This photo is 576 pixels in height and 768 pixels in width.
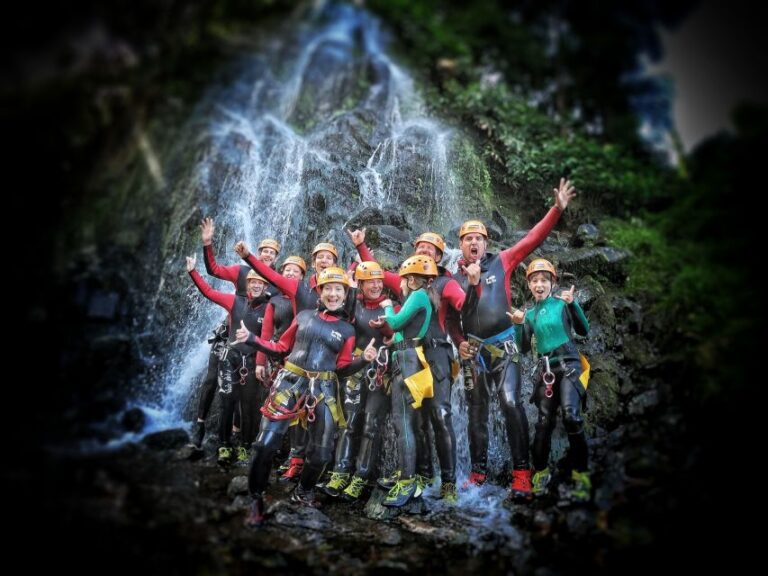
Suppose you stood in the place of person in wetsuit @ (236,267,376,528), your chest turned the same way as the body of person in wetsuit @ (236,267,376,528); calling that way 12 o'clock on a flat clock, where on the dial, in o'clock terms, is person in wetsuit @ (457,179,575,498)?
person in wetsuit @ (457,179,575,498) is roughly at 9 o'clock from person in wetsuit @ (236,267,376,528).

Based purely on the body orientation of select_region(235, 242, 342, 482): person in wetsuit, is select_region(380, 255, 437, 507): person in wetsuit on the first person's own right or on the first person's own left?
on the first person's own left

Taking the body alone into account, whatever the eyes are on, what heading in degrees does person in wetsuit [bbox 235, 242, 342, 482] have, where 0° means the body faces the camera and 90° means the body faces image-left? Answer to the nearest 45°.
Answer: approximately 0°

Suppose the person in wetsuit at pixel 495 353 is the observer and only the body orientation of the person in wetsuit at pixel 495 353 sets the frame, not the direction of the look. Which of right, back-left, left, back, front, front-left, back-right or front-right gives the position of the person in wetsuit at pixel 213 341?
right

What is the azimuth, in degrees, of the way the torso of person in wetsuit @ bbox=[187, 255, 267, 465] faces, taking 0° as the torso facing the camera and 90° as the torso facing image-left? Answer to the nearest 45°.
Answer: approximately 0°

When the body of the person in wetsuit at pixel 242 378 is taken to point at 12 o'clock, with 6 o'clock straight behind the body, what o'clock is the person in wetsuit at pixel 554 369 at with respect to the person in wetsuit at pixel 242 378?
the person in wetsuit at pixel 554 369 is roughly at 10 o'clock from the person in wetsuit at pixel 242 378.
